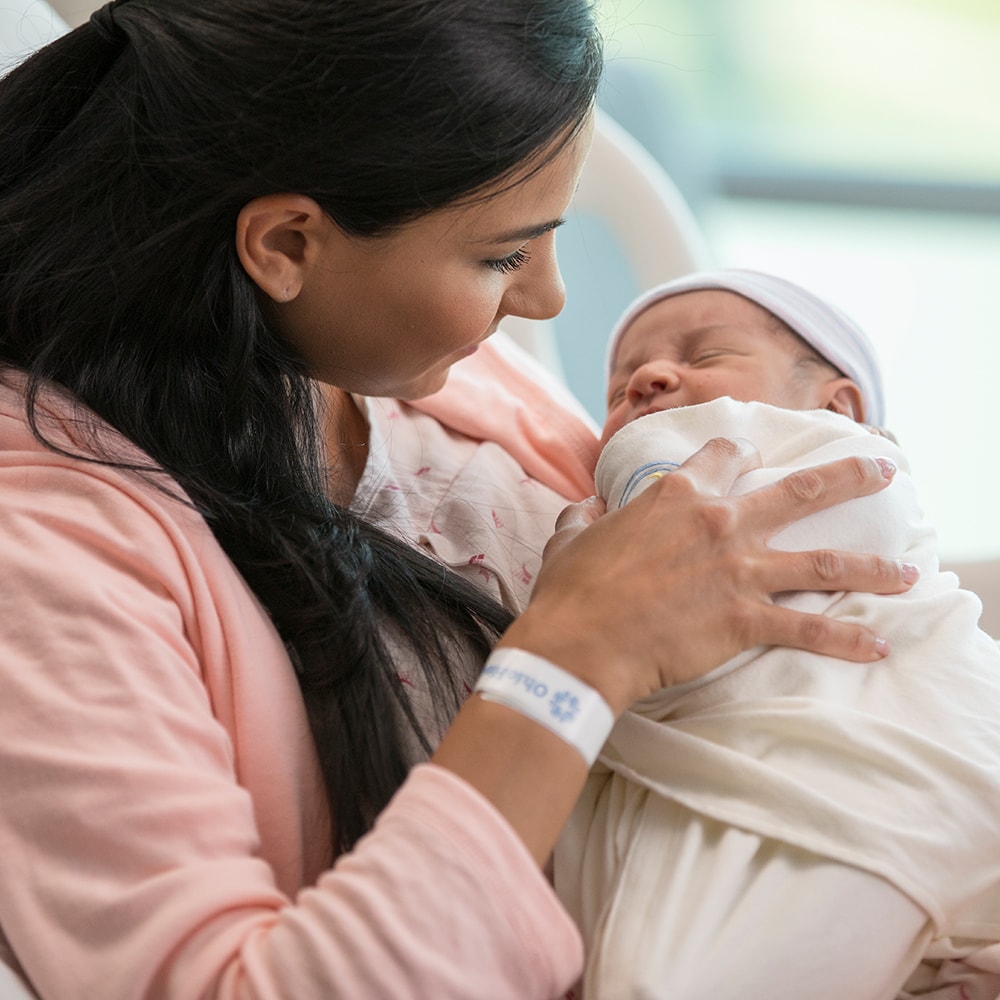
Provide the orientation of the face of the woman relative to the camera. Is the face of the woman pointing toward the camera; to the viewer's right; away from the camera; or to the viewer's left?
to the viewer's right

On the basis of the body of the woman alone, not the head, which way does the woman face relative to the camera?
to the viewer's right
